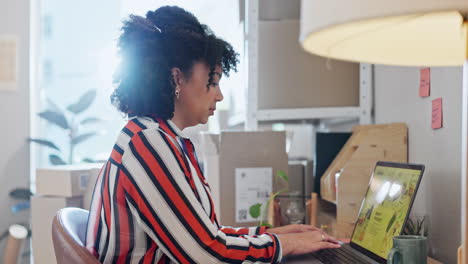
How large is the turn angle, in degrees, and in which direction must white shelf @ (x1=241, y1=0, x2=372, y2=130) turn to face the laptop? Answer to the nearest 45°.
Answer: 0° — it already faces it

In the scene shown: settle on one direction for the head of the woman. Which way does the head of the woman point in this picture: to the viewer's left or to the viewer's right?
to the viewer's right

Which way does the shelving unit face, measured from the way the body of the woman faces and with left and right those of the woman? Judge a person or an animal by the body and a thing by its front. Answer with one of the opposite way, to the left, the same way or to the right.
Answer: to the right

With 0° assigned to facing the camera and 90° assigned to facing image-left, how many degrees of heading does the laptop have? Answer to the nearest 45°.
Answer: approximately 45°

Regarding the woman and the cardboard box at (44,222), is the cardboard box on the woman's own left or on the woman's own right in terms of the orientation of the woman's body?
on the woman's own left

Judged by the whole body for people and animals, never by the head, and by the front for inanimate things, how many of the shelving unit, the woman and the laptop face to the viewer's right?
1

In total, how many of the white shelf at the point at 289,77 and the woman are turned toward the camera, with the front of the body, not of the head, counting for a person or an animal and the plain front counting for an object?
1

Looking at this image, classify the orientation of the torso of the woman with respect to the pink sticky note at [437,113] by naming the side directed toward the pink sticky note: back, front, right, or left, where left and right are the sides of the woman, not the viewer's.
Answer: front

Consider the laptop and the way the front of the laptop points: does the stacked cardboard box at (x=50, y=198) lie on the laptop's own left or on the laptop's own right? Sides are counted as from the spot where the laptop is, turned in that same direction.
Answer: on the laptop's own right

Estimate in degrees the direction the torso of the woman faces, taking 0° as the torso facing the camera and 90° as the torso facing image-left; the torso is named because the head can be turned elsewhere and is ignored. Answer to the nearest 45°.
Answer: approximately 270°

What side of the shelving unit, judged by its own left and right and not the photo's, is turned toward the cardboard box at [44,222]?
right

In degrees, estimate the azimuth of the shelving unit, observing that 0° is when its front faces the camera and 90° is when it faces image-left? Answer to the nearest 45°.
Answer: approximately 0°

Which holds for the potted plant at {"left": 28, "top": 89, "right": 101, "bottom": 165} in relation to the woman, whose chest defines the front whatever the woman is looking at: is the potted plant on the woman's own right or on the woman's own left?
on the woman's own left
